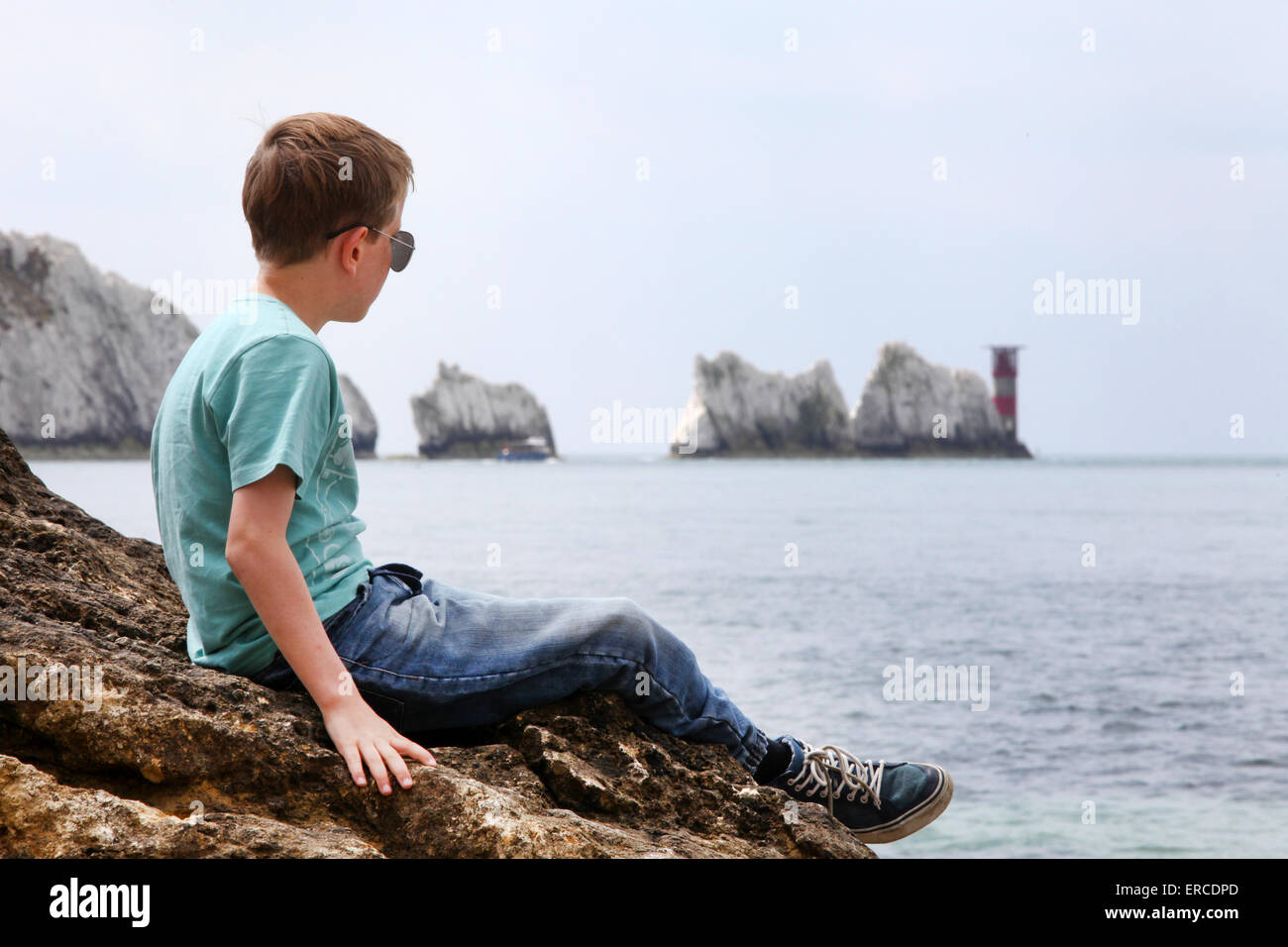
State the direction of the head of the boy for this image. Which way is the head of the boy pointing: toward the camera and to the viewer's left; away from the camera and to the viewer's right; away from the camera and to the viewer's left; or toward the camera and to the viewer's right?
away from the camera and to the viewer's right

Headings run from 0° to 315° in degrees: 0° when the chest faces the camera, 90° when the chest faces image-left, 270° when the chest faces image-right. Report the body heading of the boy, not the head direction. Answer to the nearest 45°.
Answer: approximately 270°
